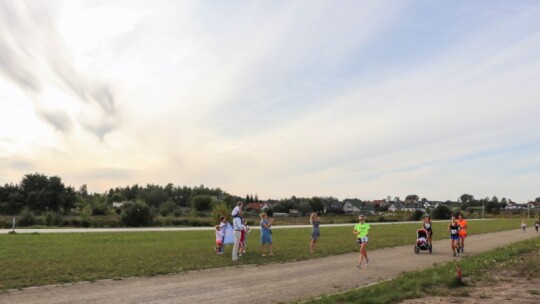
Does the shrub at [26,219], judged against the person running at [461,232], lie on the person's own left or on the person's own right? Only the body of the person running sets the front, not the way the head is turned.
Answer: on the person's own right
